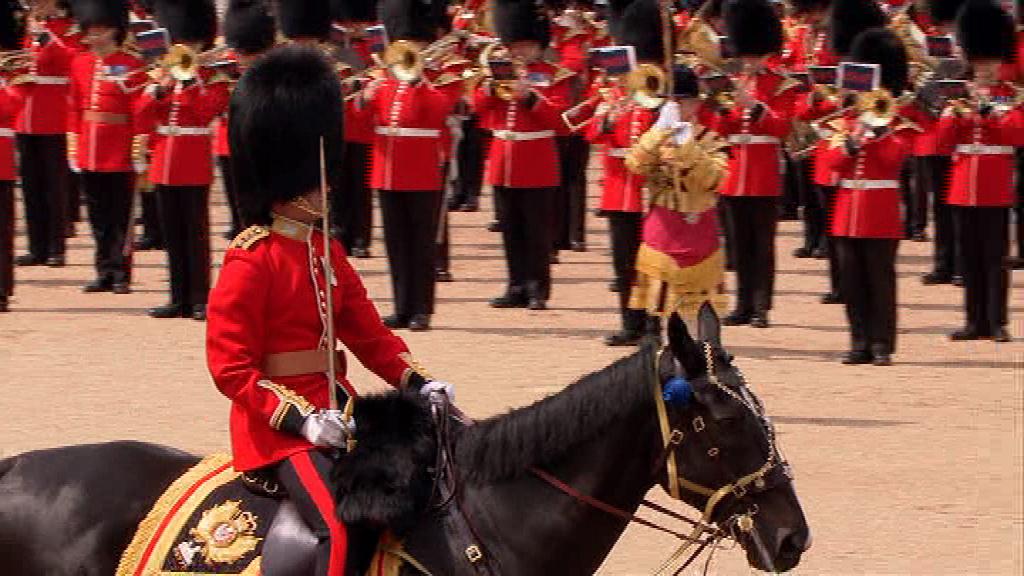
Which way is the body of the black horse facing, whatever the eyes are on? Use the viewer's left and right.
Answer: facing to the right of the viewer

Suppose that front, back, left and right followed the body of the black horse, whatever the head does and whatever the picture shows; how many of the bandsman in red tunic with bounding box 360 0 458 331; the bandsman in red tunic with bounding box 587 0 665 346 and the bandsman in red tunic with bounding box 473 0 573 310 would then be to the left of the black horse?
3

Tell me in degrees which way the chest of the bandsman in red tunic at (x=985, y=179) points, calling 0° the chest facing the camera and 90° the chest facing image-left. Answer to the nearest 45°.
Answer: approximately 0°

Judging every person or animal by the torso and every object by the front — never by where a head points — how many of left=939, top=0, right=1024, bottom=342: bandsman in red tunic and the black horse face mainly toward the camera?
1

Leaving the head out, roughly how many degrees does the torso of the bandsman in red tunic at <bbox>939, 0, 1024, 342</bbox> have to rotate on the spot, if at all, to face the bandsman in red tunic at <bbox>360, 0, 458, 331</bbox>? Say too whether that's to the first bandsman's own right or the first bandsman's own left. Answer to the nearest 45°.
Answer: approximately 90° to the first bandsman's own right

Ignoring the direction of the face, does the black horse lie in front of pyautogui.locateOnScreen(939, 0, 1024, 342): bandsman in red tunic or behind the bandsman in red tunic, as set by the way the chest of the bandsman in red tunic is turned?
in front

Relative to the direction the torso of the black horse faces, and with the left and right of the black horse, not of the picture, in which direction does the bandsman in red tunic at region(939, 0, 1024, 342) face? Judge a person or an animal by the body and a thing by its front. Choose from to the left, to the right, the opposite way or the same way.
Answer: to the right

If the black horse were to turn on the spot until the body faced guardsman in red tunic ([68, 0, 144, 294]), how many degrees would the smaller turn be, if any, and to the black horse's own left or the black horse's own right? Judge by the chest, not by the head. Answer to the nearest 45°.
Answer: approximately 90° to the black horse's own left
